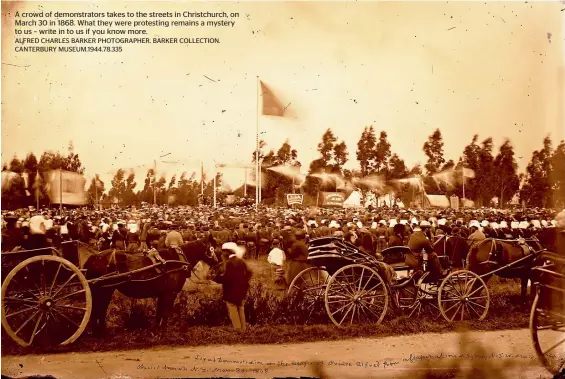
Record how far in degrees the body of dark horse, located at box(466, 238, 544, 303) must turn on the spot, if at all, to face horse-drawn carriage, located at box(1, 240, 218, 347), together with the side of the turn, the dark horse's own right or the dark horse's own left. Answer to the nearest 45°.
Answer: approximately 135° to the dark horse's own right

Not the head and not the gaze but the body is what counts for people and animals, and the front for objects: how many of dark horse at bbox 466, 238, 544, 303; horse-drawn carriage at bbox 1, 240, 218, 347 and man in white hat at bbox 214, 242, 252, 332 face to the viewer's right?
2

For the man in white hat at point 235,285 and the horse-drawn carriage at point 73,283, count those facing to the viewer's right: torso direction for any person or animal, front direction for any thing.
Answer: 1

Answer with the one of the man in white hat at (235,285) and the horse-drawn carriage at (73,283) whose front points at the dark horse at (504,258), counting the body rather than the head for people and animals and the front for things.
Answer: the horse-drawn carriage

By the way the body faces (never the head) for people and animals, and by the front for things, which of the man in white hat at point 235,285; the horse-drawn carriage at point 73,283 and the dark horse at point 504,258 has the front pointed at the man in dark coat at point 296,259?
the horse-drawn carriage

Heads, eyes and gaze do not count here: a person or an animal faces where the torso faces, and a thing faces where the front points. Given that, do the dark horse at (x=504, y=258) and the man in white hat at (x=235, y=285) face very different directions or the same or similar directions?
very different directions

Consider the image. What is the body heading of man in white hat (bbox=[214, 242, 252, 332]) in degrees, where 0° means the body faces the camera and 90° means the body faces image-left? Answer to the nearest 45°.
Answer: approximately 135°

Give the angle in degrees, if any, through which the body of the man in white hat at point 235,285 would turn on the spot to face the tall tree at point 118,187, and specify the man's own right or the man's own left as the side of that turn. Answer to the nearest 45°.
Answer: approximately 45° to the man's own left

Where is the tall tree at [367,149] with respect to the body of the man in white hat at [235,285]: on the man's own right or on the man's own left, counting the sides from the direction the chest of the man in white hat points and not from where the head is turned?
on the man's own right

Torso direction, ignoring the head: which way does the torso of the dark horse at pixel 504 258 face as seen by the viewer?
to the viewer's right

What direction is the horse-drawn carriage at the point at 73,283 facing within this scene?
to the viewer's right

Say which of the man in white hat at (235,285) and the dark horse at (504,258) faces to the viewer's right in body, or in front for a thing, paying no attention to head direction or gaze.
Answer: the dark horse

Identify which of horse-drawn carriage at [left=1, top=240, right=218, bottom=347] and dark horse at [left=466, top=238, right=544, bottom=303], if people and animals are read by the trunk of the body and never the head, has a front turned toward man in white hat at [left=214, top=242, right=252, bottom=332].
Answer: the horse-drawn carriage
